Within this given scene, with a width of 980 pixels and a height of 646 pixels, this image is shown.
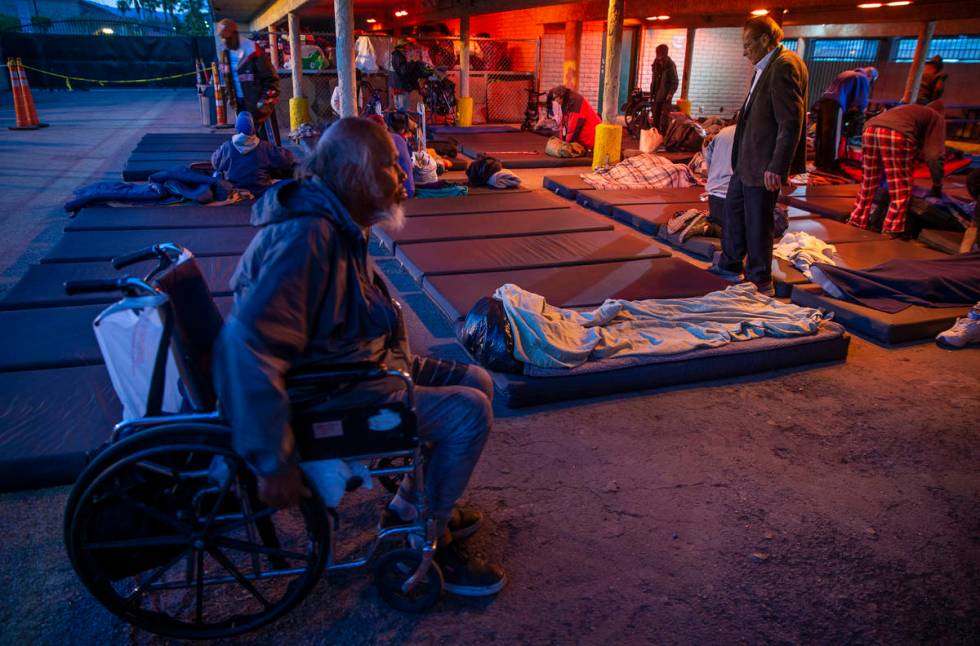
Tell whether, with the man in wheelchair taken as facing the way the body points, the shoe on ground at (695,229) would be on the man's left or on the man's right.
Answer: on the man's left

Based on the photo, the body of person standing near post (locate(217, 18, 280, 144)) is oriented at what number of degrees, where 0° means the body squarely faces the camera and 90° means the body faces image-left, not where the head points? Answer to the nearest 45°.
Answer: approximately 45°

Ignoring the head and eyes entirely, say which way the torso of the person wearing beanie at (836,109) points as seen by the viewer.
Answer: to the viewer's right

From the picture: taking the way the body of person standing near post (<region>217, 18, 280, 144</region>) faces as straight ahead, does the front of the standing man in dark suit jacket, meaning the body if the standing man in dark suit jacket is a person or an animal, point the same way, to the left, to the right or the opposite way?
to the right

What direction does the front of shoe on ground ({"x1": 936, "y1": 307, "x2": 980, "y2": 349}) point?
to the viewer's left

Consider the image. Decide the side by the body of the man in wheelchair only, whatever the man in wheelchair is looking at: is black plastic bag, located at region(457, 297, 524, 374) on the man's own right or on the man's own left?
on the man's own left

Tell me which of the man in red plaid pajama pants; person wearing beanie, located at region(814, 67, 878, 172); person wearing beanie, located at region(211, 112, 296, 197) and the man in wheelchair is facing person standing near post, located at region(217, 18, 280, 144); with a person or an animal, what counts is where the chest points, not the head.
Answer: person wearing beanie, located at region(211, 112, 296, 197)

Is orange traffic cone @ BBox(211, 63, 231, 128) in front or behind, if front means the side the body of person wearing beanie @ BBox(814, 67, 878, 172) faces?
behind

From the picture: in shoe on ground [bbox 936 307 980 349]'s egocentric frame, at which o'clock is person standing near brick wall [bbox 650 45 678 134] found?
The person standing near brick wall is roughly at 2 o'clock from the shoe on ground.

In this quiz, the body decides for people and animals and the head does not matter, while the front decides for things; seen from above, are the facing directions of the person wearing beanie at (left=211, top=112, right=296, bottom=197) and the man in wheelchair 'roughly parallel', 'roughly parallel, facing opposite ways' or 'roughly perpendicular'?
roughly perpendicular

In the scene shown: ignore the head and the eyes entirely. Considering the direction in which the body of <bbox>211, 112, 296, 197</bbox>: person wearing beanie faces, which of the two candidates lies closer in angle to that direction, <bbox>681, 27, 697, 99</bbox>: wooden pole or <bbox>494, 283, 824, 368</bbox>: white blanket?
the wooden pole

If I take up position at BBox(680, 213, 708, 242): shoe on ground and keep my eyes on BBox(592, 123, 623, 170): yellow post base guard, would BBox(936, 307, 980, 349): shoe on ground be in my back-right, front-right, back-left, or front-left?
back-right
